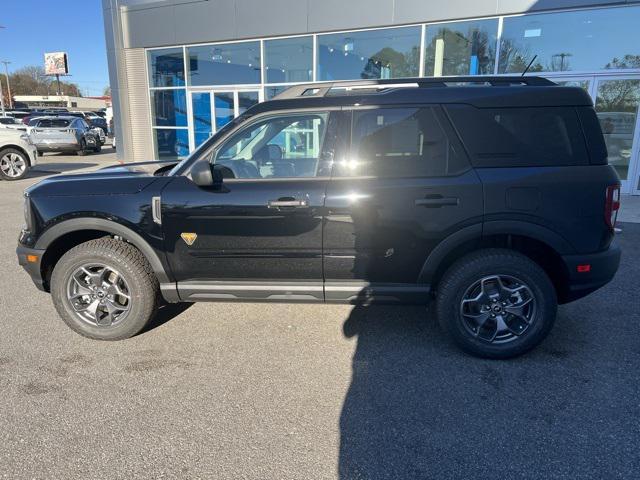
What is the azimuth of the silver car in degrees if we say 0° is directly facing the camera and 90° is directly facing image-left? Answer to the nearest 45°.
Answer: approximately 225°

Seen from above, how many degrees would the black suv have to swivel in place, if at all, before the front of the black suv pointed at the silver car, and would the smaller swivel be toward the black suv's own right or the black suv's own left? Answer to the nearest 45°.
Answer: approximately 45° to the black suv's own right

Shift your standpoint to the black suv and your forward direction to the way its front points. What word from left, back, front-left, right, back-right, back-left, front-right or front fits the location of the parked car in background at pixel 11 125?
front-right

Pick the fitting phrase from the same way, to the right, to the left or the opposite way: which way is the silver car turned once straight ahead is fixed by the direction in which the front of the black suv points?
to the right

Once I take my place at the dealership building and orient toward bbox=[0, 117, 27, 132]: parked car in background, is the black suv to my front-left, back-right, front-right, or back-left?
back-left

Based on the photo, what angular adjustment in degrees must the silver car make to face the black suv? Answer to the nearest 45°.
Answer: approximately 135° to its right

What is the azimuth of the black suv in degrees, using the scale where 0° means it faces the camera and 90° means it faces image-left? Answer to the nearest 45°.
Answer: approximately 90°

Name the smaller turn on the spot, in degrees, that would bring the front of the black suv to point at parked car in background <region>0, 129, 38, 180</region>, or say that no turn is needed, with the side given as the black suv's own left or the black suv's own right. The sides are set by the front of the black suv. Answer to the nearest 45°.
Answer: approximately 45° to the black suv's own right

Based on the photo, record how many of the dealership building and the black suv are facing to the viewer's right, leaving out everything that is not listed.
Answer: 0

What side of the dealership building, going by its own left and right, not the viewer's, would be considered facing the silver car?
right

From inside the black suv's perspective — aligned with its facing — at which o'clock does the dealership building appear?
The dealership building is roughly at 3 o'clock from the black suv.
